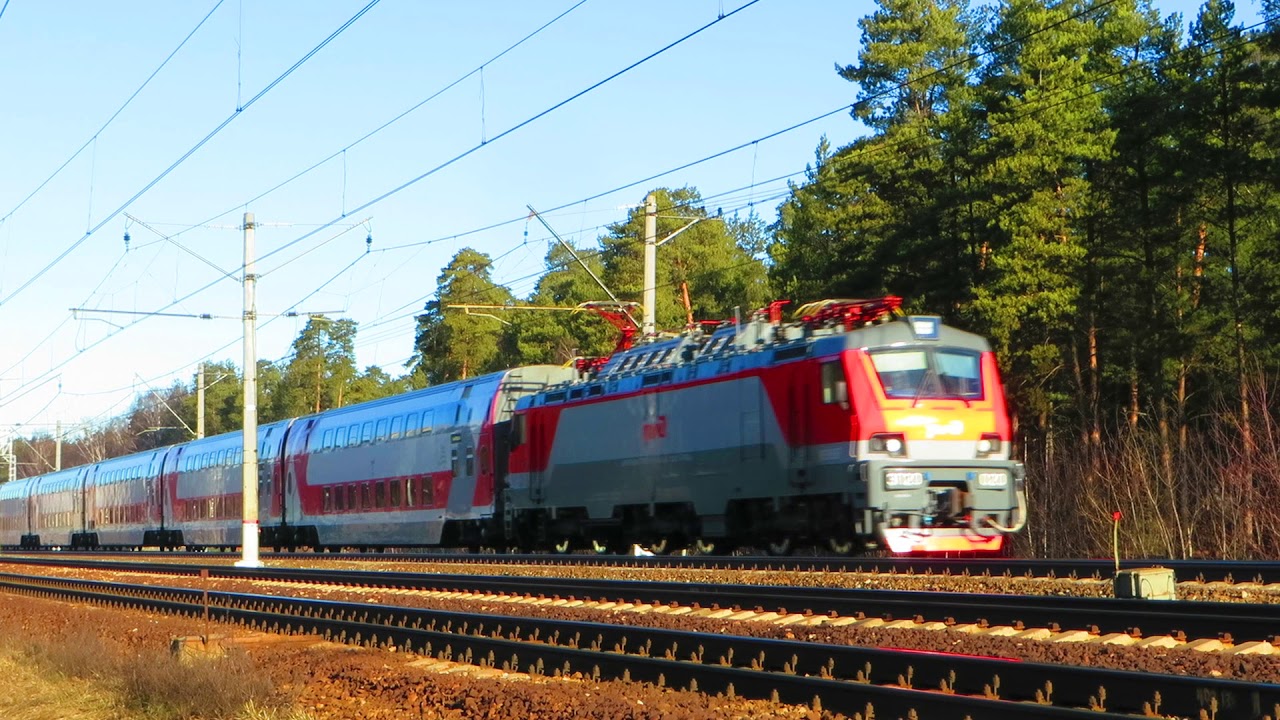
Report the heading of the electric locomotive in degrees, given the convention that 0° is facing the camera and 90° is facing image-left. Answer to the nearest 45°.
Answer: approximately 315°

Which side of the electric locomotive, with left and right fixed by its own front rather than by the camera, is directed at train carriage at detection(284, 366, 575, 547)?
back

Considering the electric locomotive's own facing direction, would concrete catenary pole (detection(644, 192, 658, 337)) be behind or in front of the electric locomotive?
behind

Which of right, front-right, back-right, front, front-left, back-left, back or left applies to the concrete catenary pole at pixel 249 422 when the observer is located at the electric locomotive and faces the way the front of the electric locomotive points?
back
